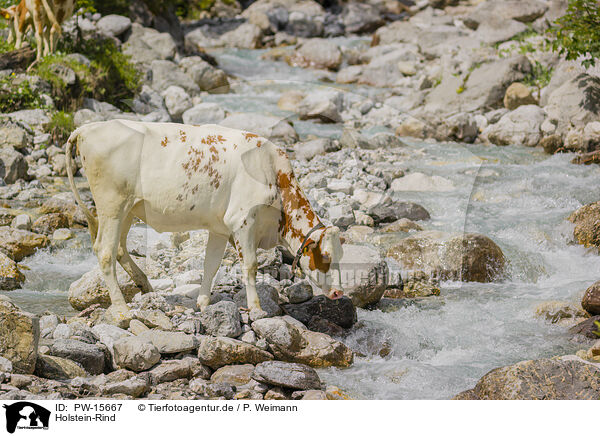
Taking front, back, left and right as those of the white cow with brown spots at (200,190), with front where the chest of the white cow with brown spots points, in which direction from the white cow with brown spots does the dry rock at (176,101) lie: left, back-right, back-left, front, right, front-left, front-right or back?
left

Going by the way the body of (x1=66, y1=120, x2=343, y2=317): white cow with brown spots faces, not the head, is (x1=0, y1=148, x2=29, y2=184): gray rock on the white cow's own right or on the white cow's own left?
on the white cow's own left

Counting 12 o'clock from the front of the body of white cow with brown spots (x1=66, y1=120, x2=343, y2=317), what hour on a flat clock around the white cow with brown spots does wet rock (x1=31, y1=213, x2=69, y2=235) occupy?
The wet rock is roughly at 8 o'clock from the white cow with brown spots.

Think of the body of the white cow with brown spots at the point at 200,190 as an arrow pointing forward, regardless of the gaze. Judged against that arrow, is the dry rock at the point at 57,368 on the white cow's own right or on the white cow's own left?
on the white cow's own right

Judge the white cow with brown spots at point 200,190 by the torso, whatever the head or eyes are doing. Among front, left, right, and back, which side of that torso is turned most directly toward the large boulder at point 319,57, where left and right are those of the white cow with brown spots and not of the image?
left

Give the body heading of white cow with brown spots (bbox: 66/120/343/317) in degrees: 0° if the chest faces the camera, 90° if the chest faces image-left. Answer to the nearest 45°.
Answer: approximately 270°

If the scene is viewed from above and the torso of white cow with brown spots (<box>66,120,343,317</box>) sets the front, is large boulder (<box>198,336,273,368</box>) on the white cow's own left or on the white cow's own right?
on the white cow's own right

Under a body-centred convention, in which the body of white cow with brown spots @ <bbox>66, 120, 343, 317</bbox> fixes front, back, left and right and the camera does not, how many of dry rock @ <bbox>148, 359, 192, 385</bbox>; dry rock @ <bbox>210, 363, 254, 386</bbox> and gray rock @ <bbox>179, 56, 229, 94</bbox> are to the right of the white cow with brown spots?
2

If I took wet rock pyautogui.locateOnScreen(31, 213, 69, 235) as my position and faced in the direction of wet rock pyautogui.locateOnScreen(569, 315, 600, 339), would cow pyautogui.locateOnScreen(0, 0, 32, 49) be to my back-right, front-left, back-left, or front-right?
back-left

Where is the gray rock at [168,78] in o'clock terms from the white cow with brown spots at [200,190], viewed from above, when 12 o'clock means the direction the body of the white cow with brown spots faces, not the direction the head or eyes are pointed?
The gray rock is roughly at 9 o'clock from the white cow with brown spots.

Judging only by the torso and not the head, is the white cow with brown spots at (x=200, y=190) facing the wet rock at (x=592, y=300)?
yes

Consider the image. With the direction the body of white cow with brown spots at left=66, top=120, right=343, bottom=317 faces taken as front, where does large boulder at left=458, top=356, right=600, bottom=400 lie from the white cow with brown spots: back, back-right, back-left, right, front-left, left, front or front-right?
front-right

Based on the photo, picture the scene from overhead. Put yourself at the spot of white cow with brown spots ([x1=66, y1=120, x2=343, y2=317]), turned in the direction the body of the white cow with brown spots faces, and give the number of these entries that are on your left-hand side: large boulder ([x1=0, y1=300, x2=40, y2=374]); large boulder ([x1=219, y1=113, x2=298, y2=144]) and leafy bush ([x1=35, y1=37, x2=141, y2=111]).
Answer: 2

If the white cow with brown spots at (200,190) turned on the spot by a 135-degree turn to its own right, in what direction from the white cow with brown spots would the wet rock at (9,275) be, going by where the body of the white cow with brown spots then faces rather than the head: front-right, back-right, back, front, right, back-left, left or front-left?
right
